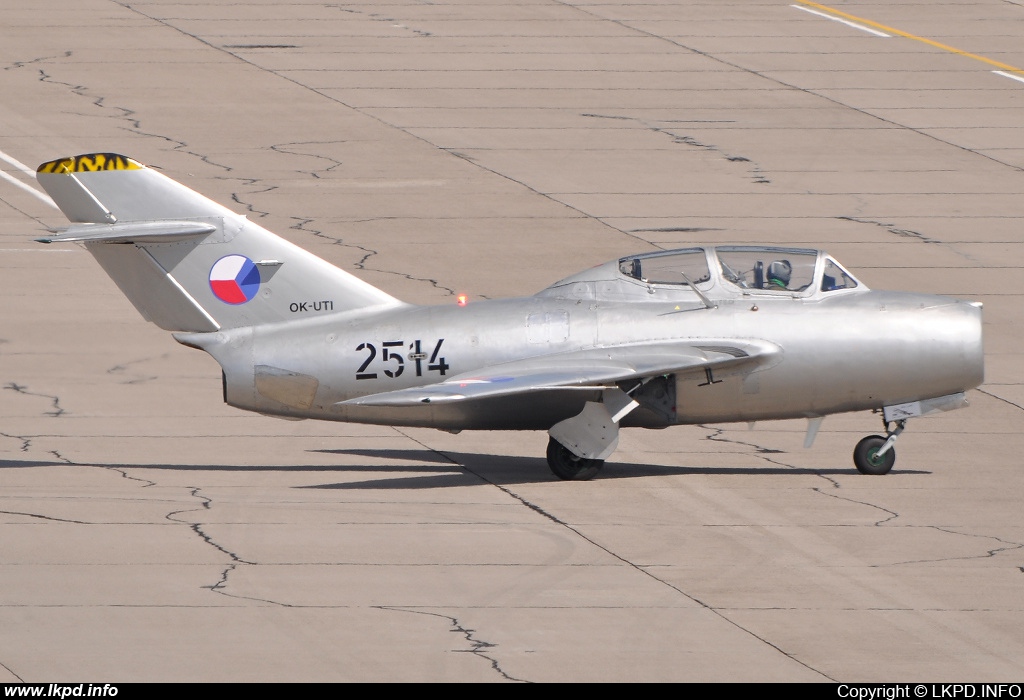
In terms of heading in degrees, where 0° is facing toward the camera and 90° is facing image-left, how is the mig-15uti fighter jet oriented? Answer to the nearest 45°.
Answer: approximately 270°
